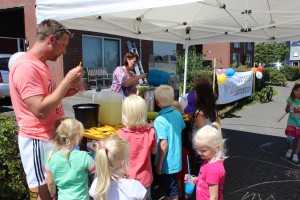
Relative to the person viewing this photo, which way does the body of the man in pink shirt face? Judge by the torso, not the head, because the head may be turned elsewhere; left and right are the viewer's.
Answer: facing to the right of the viewer

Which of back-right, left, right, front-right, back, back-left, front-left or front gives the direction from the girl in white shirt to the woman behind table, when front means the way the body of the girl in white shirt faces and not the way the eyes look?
front-left

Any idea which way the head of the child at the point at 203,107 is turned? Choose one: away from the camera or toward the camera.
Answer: away from the camera

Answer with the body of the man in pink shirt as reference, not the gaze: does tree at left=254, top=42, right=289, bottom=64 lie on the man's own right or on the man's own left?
on the man's own left

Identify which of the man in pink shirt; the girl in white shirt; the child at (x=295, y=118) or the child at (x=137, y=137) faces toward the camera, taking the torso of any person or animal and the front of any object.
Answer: the child at (x=295, y=118)

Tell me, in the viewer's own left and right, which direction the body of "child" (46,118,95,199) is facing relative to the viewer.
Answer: facing away from the viewer and to the right of the viewer

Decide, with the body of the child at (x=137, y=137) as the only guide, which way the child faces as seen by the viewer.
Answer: away from the camera

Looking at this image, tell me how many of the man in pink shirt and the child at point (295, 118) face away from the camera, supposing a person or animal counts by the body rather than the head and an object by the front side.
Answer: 0

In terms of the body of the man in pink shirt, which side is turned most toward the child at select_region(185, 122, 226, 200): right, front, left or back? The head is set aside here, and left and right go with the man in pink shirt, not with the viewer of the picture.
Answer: front

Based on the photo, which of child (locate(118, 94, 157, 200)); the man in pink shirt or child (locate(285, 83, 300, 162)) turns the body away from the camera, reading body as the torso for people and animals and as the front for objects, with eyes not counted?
child (locate(118, 94, 157, 200))

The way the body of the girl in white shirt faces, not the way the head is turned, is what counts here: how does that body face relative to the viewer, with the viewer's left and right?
facing away from the viewer and to the right of the viewer
